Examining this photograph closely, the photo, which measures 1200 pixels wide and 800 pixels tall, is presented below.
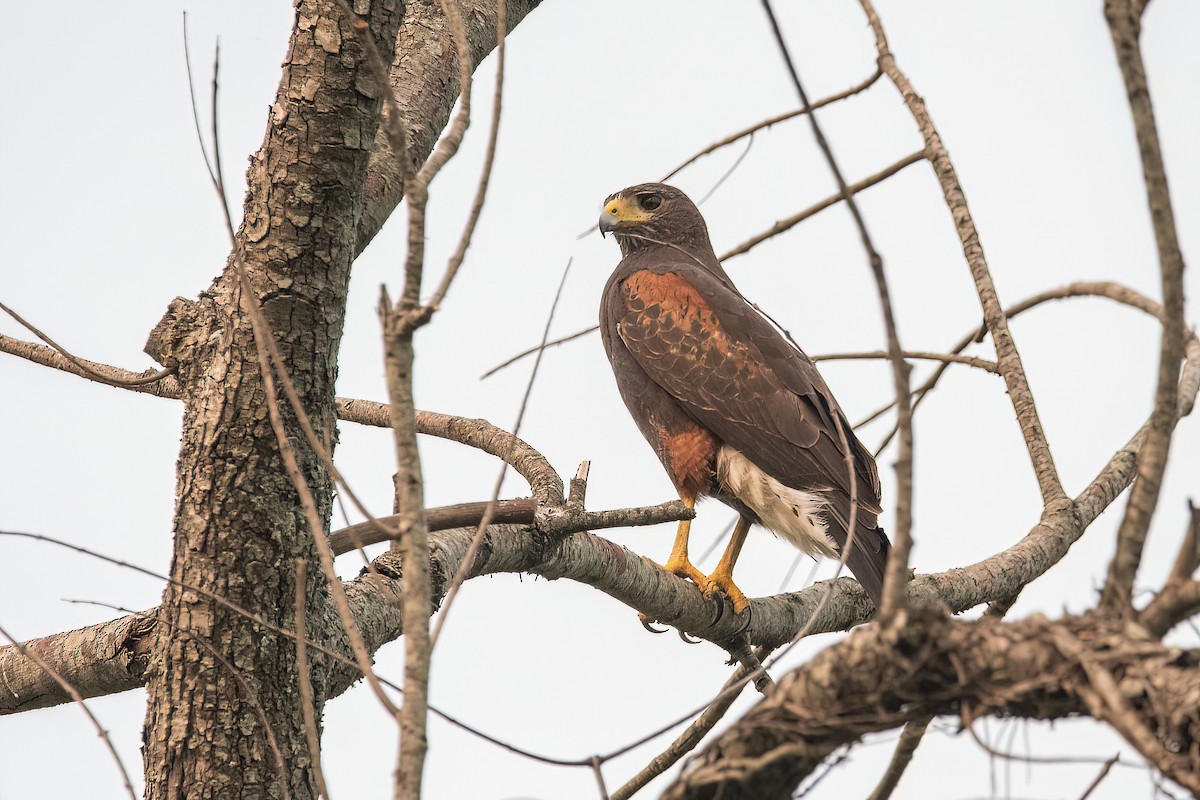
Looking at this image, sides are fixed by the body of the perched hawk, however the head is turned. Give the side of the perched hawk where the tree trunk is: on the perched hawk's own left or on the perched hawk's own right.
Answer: on the perched hawk's own left

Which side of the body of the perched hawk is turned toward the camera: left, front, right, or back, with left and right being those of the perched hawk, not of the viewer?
left
